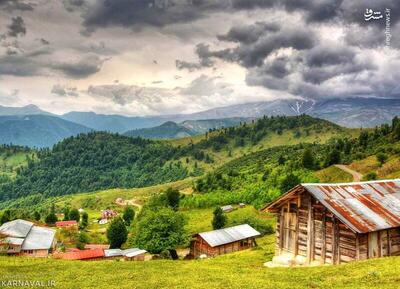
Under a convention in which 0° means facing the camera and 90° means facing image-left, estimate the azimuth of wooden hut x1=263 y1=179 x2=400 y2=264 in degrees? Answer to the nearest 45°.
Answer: approximately 45°
